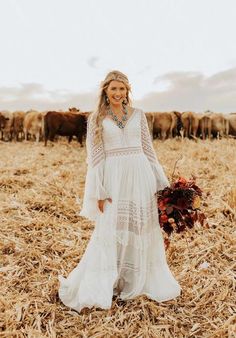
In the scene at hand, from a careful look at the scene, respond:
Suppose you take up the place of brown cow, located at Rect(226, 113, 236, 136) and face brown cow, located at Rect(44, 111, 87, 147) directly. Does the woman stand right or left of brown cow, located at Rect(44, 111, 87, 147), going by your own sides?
left

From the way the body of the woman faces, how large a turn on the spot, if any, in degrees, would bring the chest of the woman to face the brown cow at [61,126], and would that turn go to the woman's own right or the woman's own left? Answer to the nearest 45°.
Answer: approximately 180°

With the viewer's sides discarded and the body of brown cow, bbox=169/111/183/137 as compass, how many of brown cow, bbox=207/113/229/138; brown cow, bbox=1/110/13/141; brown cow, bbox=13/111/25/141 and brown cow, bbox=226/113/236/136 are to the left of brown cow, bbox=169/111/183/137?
2

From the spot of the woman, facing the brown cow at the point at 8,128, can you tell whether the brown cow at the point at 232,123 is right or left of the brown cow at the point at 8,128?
right

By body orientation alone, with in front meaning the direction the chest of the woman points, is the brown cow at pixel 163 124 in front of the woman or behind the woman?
behind

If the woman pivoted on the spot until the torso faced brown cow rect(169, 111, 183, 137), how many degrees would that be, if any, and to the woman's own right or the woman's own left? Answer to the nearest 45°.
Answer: approximately 180°
